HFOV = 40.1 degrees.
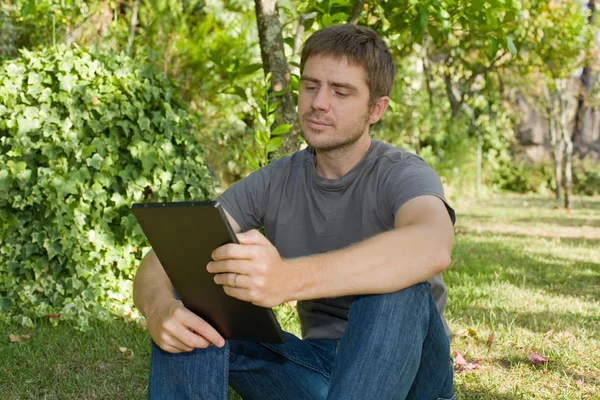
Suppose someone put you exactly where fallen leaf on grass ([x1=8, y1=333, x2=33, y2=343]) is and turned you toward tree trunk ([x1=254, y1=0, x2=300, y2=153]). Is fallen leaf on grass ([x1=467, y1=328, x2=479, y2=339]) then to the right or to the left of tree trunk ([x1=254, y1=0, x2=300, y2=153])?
right

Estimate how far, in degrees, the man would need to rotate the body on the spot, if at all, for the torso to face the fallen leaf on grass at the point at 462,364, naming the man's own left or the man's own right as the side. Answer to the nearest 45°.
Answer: approximately 180°

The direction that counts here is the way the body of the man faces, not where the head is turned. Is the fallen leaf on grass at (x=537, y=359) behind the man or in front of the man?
behind

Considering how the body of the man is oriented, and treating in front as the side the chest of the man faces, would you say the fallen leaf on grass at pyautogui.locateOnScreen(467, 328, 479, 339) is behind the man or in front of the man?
behind

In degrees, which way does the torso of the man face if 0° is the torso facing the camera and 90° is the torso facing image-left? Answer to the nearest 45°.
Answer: approximately 45°

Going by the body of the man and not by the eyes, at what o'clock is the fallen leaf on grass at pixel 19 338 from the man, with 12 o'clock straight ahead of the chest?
The fallen leaf on grass is roughly at 3 o'clock from the man.

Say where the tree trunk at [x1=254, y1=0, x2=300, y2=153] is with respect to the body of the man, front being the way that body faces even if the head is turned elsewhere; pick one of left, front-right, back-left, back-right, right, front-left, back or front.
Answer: back-right

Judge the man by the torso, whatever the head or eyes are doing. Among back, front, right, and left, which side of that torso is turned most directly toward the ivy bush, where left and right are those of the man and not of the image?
right

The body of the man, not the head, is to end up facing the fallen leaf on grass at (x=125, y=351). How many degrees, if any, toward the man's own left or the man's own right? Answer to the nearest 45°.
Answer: approximately 90° to the man's own right
